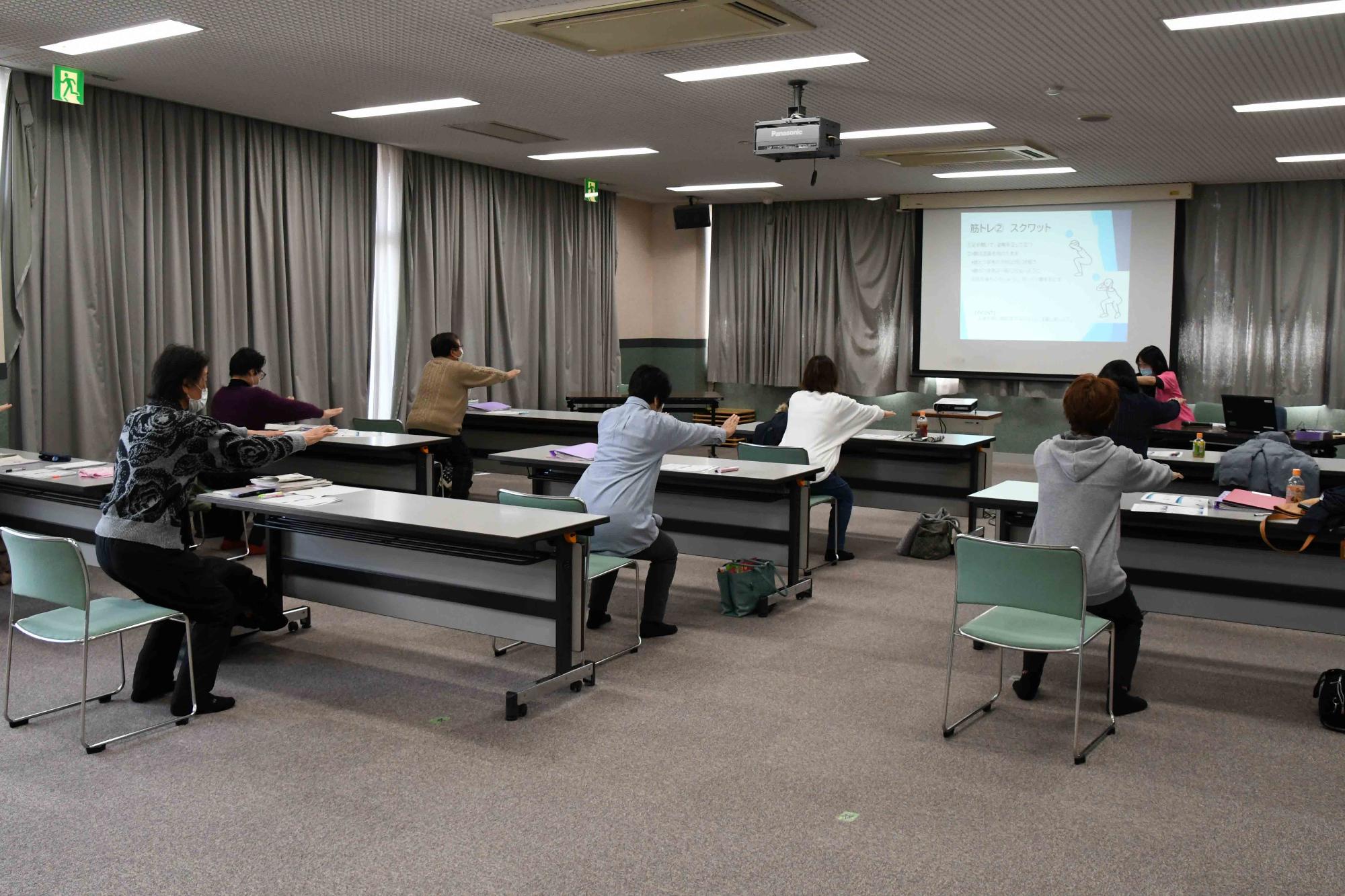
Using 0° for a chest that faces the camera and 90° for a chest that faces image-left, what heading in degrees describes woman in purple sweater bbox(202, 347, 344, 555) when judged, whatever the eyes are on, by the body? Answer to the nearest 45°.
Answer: approximately 225°

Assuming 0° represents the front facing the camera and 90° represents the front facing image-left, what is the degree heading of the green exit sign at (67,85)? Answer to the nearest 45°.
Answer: approximately 315°

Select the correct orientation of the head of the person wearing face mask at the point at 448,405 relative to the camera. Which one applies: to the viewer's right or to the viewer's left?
to the viewer's right

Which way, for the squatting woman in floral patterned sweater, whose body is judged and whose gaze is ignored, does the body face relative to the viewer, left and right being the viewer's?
facing away from the viewer and to the right of the viewer

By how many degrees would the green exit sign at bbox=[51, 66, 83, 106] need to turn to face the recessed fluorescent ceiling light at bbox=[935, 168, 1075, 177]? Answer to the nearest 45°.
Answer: approximately 45° to its left

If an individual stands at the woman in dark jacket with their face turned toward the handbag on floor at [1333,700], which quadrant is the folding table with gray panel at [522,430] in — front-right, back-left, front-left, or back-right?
back-right

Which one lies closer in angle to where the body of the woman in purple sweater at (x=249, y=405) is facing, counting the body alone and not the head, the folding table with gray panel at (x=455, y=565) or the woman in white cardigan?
the woman in white cardigan

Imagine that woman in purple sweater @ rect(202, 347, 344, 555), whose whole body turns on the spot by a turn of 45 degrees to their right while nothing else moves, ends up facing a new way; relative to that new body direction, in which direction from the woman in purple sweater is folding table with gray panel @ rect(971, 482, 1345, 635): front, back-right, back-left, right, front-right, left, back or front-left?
front-right

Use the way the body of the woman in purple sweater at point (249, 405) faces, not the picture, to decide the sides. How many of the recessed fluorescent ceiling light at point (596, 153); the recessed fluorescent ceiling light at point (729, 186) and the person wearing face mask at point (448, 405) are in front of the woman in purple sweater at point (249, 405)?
3

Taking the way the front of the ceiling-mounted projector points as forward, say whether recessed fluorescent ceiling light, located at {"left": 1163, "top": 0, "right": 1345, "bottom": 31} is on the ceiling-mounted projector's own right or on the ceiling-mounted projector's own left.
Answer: on the ceiling-mounted projector's own right
